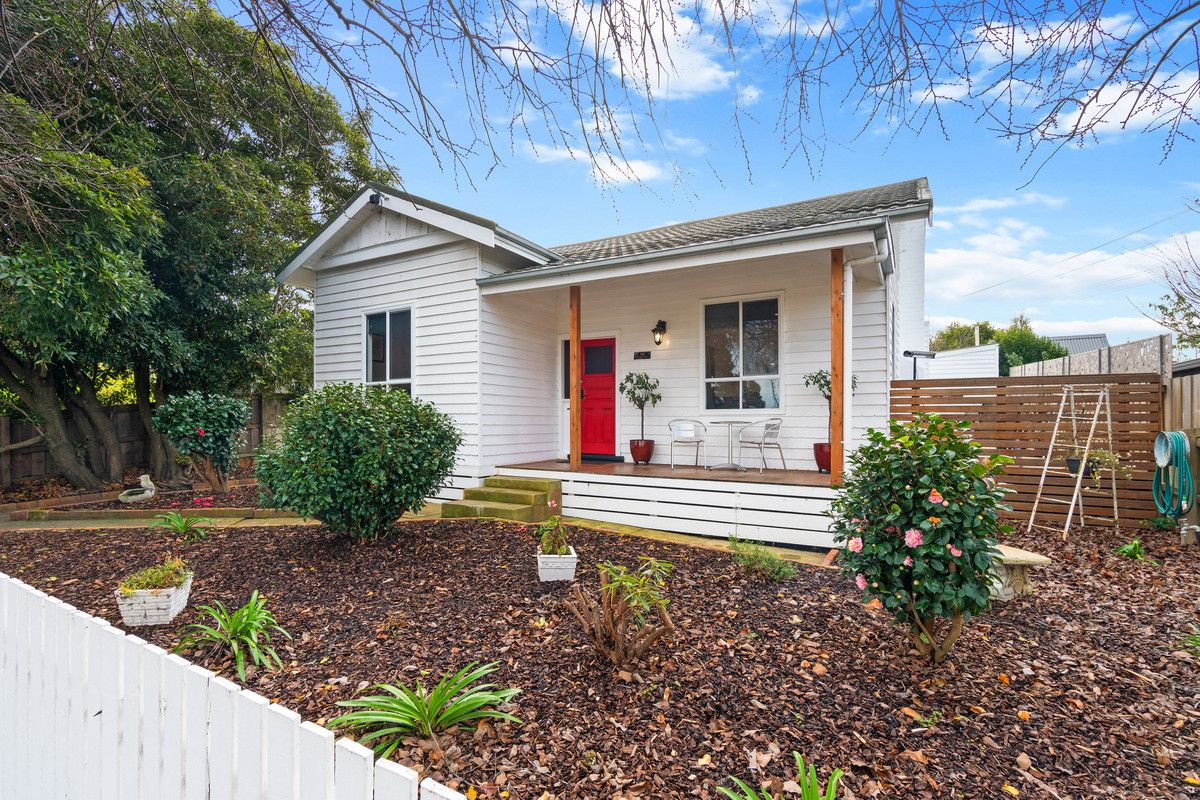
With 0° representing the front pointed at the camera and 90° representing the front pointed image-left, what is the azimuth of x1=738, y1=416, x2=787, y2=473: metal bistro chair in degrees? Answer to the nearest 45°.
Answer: approximately 45°

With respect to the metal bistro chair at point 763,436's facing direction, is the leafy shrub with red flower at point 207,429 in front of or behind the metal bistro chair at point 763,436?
in front

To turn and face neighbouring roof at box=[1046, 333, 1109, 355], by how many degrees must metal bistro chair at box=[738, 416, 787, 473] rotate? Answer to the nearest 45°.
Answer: approximately 180°

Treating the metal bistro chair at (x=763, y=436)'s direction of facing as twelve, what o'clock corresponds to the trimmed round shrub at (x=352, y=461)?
The trimmed round shrub is roughly at 12 o'clock from the metal bistro chair.

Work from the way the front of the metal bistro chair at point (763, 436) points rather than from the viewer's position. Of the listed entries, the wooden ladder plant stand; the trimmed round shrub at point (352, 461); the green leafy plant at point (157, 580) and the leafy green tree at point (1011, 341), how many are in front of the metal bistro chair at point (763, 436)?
2

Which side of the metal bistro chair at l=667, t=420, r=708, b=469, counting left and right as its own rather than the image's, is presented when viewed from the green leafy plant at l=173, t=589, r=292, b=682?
front

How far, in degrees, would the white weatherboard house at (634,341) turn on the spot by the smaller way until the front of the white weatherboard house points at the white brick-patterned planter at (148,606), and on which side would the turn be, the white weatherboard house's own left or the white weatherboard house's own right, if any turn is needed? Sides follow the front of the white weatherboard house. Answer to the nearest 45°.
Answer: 0° — it already faces it

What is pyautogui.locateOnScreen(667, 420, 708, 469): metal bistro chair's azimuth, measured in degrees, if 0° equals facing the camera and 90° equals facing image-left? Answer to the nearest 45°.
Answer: approximately 315°

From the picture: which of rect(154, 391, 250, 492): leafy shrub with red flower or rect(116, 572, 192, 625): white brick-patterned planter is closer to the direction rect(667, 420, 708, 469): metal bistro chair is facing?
the white brick-patterned planter

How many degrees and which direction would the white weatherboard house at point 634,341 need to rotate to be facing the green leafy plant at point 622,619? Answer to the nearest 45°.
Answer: approximately 45° to its left

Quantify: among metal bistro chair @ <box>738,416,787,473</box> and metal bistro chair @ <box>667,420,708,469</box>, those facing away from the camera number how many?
0

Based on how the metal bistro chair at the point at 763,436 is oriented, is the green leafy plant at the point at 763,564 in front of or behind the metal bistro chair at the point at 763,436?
in front

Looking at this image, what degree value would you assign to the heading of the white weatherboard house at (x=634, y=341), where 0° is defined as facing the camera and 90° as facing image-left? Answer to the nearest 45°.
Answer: approximately 45°
